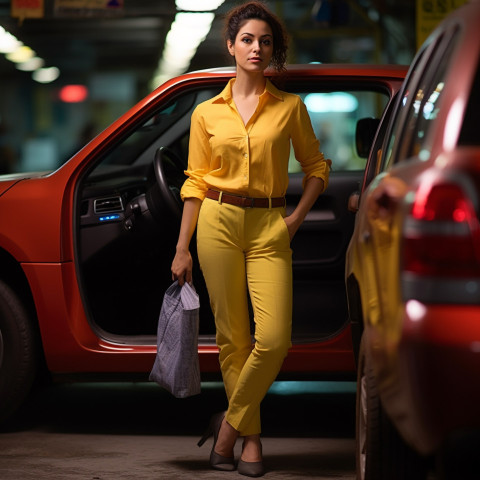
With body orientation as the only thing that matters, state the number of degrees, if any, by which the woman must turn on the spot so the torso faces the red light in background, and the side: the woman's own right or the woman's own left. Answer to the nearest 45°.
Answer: approximately 180°

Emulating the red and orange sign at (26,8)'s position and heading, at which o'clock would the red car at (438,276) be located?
The red car is roughly at 12 o'clock from the red and orange sign.

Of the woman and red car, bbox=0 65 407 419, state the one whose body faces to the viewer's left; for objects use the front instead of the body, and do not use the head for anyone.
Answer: the red car

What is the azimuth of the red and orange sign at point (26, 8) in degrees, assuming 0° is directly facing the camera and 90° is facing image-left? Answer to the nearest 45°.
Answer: approximately 0°

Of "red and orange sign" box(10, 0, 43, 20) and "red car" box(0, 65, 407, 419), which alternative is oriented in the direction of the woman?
the red and orange sign

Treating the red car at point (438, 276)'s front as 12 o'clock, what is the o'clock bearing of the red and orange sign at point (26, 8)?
The red and orange sign is roughly at 11 o'clock from the red car.

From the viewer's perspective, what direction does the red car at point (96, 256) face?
to the viewer's left

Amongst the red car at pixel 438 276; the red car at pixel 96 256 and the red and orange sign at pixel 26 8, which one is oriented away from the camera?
the red car at pixel 438 276

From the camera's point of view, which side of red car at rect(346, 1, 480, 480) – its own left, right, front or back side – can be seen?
back

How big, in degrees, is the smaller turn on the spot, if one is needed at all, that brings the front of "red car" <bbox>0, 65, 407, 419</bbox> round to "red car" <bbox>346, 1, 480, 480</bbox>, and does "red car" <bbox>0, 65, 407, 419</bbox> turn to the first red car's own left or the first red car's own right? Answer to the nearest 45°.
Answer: approximately 135° to the first red car's own left

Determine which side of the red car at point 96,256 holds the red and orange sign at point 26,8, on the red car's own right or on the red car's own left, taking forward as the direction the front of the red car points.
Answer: on the red car's own right

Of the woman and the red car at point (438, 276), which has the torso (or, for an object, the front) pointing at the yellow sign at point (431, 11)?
the red car

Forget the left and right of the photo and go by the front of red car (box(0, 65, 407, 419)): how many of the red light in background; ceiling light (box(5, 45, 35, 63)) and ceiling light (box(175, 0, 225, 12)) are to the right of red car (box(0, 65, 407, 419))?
3
